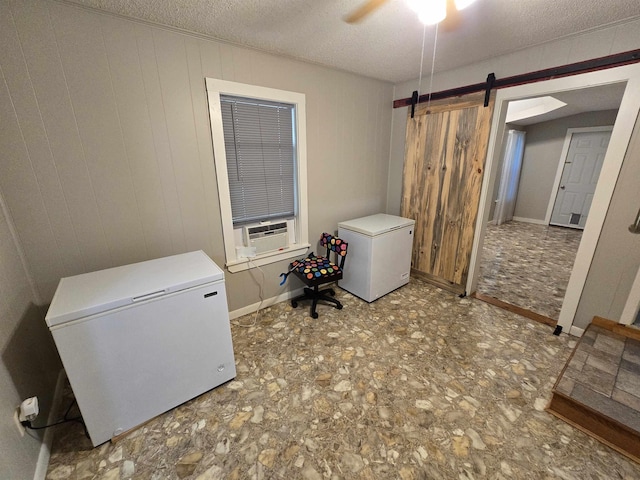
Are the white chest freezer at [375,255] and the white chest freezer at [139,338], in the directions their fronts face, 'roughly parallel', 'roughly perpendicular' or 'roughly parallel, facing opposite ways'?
roughly parallel

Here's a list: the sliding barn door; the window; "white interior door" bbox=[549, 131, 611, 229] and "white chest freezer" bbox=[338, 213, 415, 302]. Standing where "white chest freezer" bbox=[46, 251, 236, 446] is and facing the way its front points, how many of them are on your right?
0

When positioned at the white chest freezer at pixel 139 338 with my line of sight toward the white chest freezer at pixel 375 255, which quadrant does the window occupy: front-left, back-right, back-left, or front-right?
front-left

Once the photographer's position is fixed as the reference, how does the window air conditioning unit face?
facing the viewer and to the right of the viewer

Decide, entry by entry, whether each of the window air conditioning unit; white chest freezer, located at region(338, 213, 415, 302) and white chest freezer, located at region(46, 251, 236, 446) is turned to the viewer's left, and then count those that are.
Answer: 0

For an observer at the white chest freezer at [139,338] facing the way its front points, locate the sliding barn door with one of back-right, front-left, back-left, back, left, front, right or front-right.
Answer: left

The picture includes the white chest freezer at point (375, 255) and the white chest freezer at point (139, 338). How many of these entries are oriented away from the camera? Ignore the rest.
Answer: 0

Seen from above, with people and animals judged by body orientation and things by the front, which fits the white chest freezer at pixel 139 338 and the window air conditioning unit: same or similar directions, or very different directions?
same or similar directions

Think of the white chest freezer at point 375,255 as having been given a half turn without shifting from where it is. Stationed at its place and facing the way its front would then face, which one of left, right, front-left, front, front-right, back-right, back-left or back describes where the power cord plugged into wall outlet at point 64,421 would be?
left

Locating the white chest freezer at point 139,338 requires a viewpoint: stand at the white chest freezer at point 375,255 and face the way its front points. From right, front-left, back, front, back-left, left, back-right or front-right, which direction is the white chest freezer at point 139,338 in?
right

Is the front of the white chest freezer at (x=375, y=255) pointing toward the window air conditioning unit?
no

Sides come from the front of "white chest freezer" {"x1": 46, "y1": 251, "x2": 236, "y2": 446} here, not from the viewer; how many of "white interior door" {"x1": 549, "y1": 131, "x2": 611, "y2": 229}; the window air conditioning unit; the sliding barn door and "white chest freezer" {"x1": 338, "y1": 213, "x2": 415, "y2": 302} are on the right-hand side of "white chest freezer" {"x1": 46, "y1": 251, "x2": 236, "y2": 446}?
0

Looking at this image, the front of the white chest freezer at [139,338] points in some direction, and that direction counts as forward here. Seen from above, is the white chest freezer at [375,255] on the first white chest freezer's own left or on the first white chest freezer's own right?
on the first white chest freezer's own left

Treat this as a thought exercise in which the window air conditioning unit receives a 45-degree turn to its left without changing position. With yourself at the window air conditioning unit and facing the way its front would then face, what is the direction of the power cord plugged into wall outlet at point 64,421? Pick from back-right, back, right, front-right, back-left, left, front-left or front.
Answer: back-right

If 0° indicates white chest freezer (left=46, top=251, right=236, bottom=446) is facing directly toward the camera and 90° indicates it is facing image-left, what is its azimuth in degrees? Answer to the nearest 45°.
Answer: approximately 0°

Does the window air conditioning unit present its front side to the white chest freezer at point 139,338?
no

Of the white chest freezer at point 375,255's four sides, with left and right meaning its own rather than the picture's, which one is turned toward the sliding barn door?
left

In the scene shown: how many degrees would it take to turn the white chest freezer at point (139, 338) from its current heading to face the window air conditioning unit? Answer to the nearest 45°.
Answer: approximately 135° to its left

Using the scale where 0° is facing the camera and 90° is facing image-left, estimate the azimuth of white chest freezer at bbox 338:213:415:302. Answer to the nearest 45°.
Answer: approximately 315°
